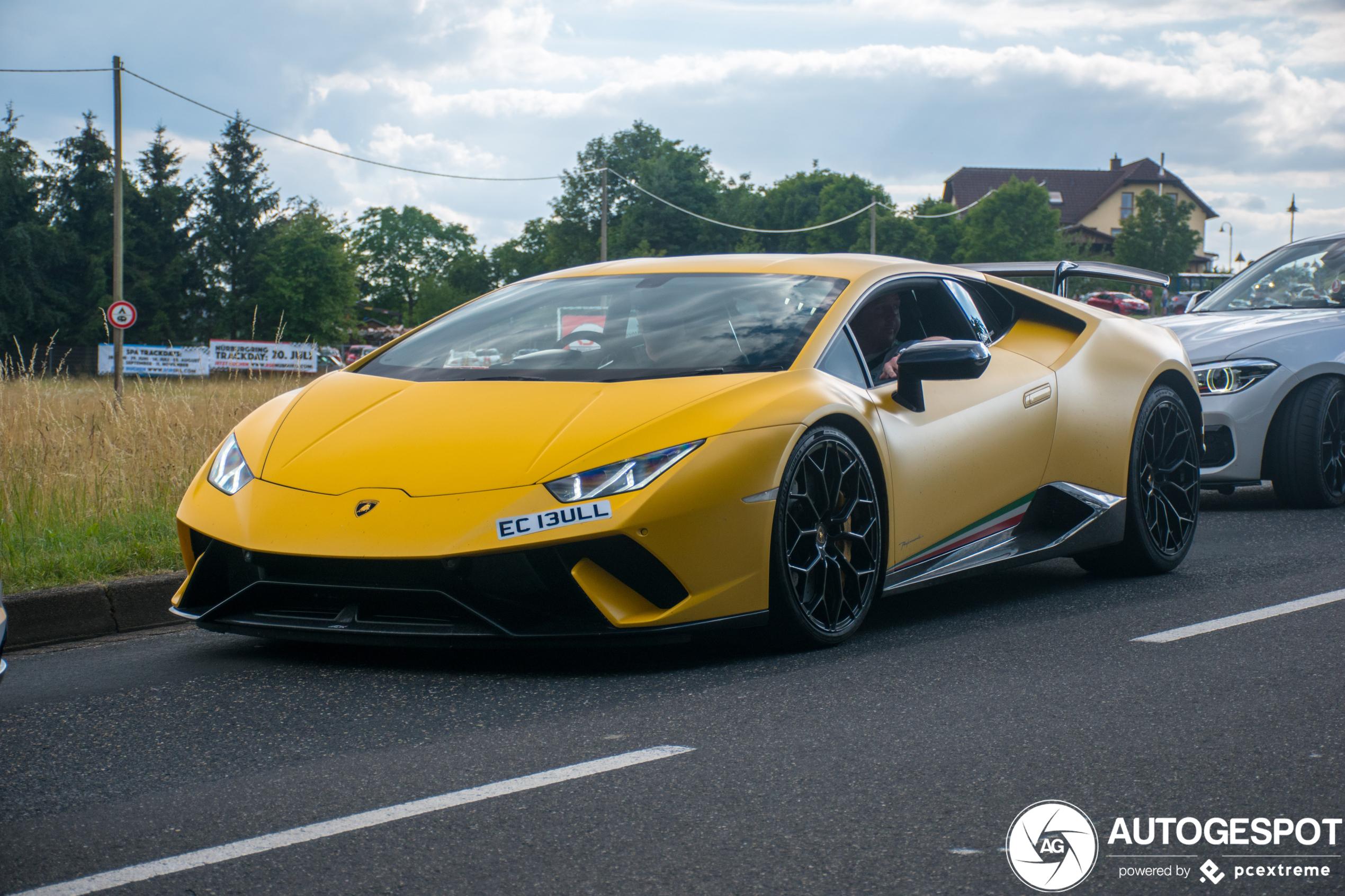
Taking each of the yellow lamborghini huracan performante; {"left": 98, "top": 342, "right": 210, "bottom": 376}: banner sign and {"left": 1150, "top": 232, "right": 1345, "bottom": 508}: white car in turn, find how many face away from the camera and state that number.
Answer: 0

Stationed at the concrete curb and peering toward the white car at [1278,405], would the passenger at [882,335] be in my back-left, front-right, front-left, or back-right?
front-right

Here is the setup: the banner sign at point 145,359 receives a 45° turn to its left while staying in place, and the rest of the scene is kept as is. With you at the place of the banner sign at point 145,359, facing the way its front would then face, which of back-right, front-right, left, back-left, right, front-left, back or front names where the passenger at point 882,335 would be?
front-right

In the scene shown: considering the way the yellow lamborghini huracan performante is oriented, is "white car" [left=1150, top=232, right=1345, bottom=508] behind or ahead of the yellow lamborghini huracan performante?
behind

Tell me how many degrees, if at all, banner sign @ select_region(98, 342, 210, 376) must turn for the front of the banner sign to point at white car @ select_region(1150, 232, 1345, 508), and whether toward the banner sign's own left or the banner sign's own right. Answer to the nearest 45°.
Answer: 0° — it already faces it

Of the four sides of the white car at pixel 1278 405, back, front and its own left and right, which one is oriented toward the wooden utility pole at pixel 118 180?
right

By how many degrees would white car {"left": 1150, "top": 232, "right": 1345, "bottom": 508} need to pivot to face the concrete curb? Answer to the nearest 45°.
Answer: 0° — it already faces it

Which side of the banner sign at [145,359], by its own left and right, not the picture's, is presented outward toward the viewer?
front

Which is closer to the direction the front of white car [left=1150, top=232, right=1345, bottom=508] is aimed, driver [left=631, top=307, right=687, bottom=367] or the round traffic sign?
the driver

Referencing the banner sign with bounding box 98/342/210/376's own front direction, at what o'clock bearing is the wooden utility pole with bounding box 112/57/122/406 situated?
The wooden utility pole is roughly at 12 o'clock from the banner sign.

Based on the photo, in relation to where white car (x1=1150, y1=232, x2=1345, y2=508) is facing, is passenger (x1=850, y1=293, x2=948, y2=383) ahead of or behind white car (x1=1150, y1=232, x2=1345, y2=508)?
ahead

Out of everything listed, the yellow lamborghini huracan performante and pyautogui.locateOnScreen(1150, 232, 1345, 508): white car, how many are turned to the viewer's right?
0

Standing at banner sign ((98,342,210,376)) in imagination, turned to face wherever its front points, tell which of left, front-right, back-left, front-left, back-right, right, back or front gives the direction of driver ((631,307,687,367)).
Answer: front

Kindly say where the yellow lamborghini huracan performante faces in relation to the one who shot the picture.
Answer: facing the viewer and to the left of the viewer

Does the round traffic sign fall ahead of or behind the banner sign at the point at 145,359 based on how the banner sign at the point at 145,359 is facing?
ahead

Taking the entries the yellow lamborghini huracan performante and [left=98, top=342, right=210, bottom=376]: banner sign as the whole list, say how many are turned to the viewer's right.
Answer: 0
